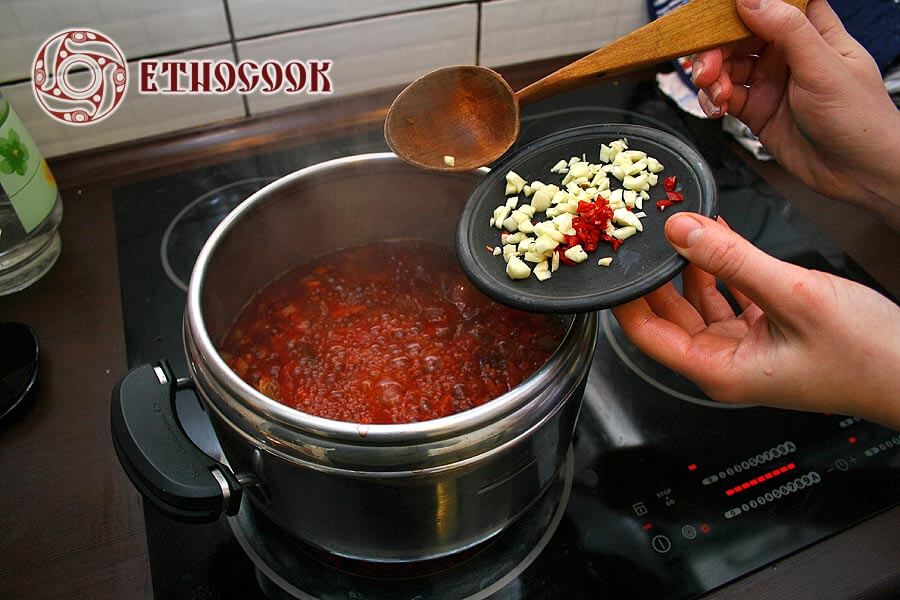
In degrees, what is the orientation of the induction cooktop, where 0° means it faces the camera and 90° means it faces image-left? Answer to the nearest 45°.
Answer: approximately 315°

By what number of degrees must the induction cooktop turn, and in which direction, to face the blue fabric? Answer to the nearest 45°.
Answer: approximately 90° to its left
